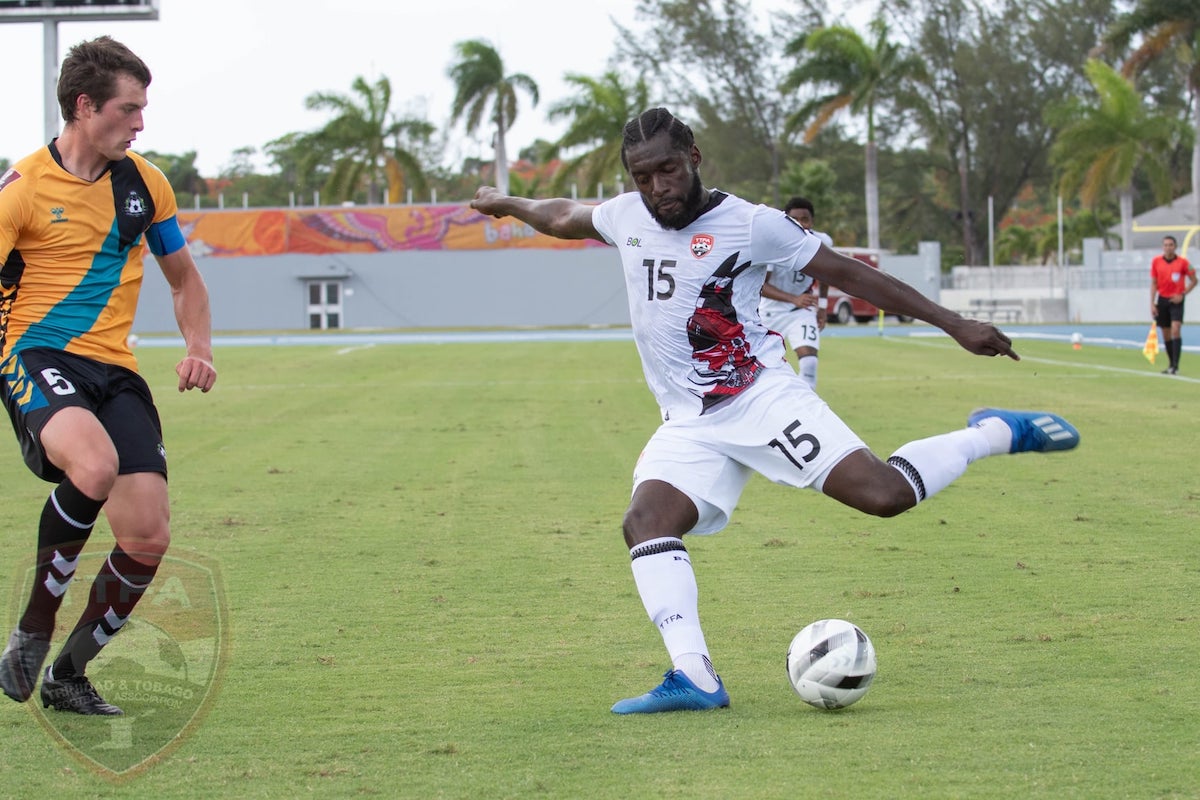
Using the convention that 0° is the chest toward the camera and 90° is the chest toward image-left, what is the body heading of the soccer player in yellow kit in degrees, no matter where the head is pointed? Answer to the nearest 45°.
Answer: approximately 315°

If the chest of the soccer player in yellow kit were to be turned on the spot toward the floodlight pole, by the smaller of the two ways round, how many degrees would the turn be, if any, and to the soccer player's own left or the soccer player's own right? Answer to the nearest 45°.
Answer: approximately 135° to the soccer player's own left

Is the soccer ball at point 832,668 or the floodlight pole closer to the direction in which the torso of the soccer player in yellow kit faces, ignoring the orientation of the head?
the soccer ball

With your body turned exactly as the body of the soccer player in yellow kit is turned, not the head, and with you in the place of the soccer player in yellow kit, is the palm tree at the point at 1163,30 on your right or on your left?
on your left

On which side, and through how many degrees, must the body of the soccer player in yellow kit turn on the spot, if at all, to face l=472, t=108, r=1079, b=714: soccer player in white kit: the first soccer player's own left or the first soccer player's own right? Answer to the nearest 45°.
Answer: approximately 45° to the first soccer player's own left

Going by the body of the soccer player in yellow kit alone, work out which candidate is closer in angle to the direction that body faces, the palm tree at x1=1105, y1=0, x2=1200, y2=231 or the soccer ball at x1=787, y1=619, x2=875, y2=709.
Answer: the soccer ball

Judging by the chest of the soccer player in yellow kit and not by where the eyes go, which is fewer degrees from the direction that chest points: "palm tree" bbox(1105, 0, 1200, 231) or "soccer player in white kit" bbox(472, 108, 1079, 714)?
the soccer player in white kit

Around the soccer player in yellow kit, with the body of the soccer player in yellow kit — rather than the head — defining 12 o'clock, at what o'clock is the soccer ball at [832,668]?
The soccer ball is roughly at 11 o'clock from the soccer player in yellow kit.
